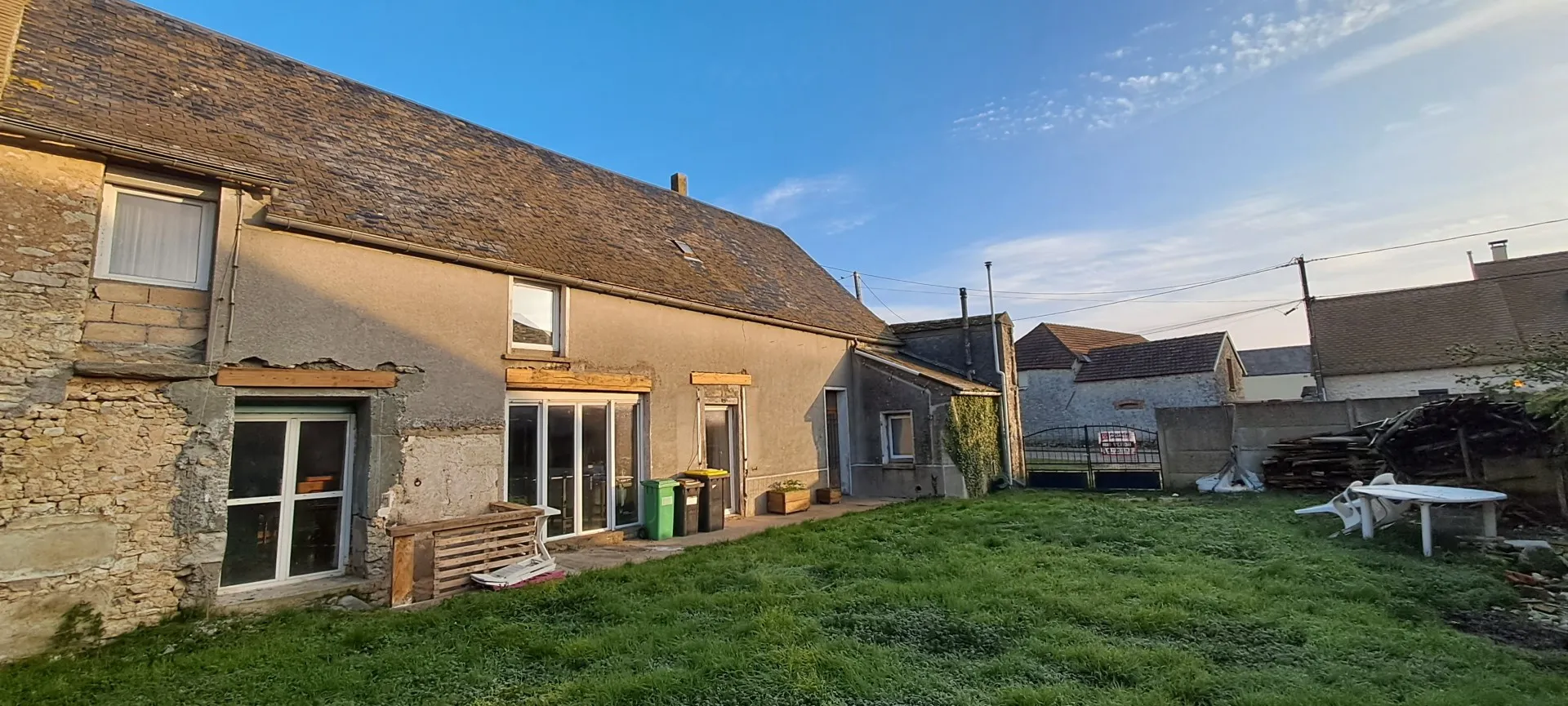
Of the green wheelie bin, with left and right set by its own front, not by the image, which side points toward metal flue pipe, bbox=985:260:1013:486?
left

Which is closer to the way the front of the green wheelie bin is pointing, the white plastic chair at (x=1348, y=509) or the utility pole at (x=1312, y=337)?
the white plastic chair

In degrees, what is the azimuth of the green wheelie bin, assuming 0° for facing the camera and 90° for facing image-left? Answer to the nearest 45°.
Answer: approximately 315°

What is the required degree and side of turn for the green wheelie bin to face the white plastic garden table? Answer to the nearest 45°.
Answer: approximately 45° to its left

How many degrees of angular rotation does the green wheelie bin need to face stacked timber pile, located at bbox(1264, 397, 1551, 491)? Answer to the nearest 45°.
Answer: approximately 45° to its left

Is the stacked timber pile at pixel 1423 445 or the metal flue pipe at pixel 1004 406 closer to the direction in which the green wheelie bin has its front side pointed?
the stacked timber pile

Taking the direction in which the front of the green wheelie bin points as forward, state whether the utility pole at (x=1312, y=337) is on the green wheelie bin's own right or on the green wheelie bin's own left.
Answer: on the green wheelie bin's own left

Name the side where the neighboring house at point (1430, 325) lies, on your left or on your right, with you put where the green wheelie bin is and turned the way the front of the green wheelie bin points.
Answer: on your left

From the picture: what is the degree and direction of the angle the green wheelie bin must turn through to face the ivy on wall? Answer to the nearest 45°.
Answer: approximately 90° to its left

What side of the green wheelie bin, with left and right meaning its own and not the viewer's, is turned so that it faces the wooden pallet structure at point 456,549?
right

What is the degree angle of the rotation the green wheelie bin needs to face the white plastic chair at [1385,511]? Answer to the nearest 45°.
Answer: approximately 45° to its left

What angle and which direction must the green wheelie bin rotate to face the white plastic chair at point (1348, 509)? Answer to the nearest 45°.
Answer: approximately 45° to its left

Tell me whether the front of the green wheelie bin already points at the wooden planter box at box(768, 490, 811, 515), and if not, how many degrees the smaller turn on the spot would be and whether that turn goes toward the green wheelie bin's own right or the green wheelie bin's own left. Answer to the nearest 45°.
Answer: approximately 90° to the green wheelie bin's own left

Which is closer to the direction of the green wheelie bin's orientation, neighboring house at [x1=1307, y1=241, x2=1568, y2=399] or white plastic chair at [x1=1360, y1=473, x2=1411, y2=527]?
the white plastic chair
